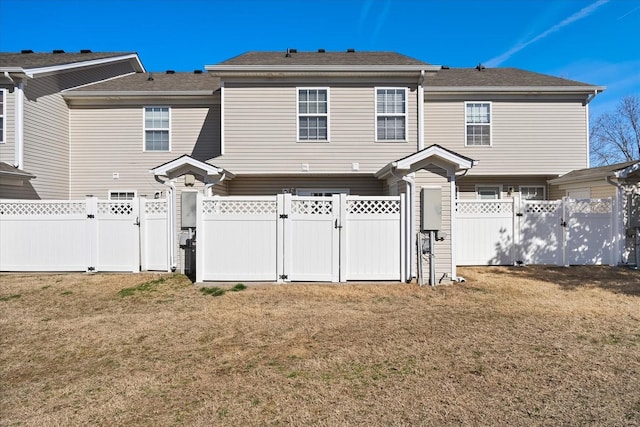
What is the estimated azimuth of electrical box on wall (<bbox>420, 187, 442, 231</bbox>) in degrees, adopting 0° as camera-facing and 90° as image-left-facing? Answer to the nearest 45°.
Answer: approximately 0°

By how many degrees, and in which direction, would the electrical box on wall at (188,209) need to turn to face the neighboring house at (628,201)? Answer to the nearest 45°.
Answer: approximately 90° to its left

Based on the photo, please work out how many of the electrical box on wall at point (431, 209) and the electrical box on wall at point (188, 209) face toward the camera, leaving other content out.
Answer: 2

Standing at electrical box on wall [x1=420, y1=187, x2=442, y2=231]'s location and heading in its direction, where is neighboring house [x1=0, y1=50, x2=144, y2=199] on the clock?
The neighboring house is roughly at 3 o'clock from the electrical box on wall.

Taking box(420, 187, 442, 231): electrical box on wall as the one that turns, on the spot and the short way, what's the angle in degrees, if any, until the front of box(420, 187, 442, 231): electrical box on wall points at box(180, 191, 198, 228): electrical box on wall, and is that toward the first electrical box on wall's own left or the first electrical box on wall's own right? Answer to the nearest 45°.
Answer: approximately 90° to the first electrical box on wall's own right

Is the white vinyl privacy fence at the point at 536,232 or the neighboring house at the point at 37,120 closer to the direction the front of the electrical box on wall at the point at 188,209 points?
the white vinyl privacy fence

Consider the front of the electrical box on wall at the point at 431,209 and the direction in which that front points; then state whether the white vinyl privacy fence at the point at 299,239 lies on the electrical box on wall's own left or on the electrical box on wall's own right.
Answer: on the electrical box on wall's own right

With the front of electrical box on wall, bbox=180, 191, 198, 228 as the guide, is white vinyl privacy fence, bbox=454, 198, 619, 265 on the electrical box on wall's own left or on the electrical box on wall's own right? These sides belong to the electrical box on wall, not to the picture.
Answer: on the electrical box on wall's own left

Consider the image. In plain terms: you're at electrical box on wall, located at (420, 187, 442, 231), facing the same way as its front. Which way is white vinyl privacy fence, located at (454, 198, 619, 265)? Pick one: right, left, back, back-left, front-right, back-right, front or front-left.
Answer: back-left

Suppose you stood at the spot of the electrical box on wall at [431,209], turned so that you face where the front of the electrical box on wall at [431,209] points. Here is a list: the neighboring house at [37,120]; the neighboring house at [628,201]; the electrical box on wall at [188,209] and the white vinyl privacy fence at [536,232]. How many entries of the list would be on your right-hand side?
2

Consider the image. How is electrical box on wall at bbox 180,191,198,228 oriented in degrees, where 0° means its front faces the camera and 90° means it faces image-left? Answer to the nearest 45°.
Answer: approximately 0°

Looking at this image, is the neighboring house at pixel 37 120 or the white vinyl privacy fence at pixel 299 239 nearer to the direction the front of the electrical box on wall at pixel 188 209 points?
the white vinyl privacy fence
